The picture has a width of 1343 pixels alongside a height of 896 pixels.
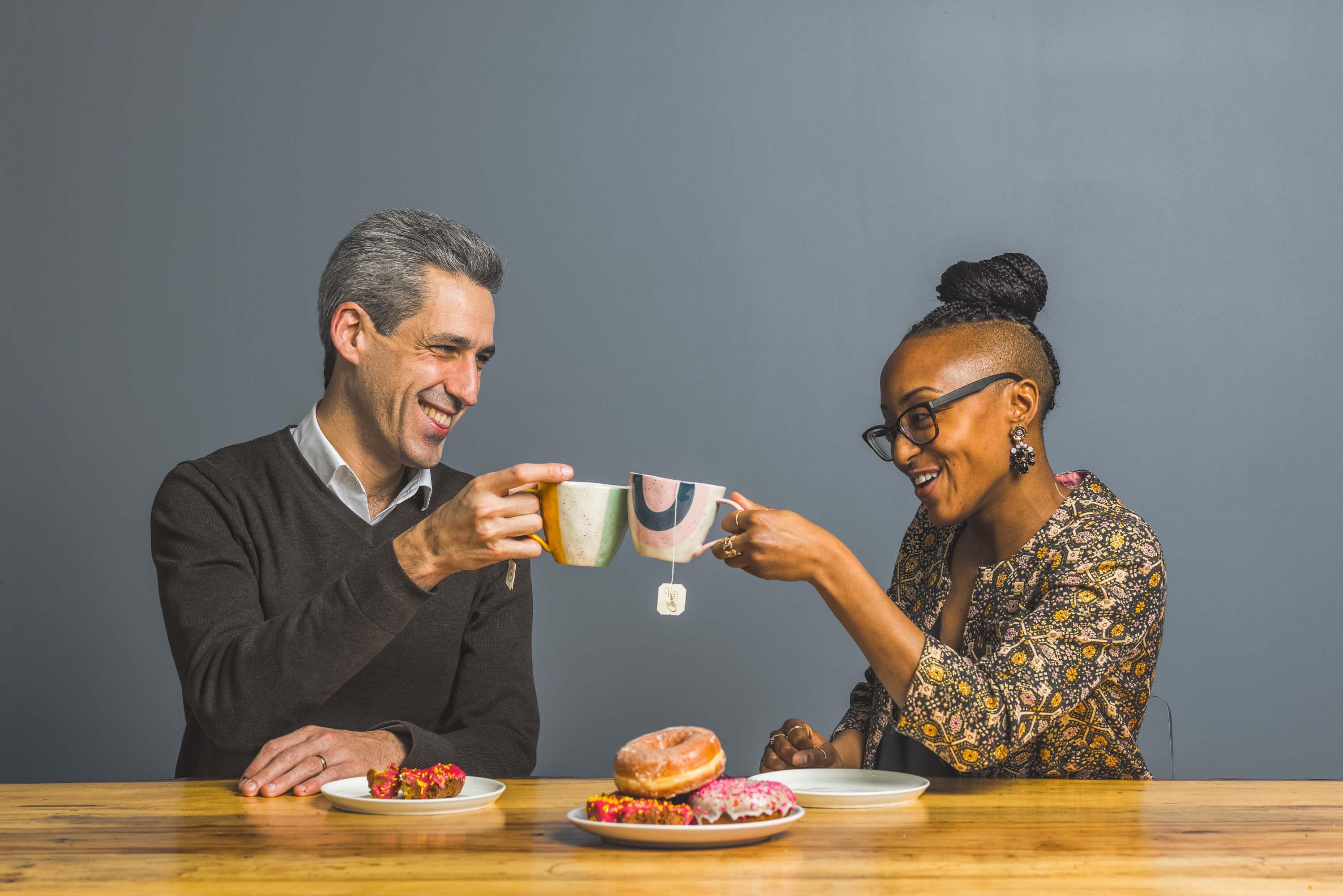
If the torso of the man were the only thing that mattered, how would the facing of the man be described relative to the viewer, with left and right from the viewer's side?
facing the viewer and to the right of the viewer

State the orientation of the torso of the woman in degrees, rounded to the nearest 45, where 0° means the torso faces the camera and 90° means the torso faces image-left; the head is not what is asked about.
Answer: approximately 45°

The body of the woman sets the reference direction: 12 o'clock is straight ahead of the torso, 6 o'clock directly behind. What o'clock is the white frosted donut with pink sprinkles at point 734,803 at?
The white frosted donut with pink sprinkles is roughly at 11 o'clock from the woman.

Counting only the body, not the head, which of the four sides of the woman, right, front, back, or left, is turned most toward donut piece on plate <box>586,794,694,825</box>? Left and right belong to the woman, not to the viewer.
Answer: front

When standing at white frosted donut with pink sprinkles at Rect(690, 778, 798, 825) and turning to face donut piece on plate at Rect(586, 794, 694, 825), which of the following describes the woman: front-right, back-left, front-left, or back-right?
back-right

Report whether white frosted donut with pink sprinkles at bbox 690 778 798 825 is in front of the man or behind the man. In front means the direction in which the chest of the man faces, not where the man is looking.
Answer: in front

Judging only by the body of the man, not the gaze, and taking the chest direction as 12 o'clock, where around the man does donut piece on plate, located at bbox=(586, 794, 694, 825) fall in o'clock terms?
The donut piece on plate is roughly at 1 o'clock from the man.

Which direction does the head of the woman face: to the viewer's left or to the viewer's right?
to the viewer's left

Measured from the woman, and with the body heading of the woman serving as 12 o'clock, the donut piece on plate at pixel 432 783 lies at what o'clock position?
The donut piece on plate is roughly at 12 o'clock from the woman.

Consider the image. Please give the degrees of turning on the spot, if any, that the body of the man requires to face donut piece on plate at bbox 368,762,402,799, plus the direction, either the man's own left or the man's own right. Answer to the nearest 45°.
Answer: approximately 45° to the man's own right

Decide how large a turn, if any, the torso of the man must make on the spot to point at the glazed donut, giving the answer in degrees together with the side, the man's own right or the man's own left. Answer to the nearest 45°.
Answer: approximately 45° to the man's own right

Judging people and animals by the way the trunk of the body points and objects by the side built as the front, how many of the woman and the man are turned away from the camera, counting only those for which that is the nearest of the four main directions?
0

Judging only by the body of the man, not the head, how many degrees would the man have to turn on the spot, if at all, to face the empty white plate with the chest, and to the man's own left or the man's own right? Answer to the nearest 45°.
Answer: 0° — they already face it
